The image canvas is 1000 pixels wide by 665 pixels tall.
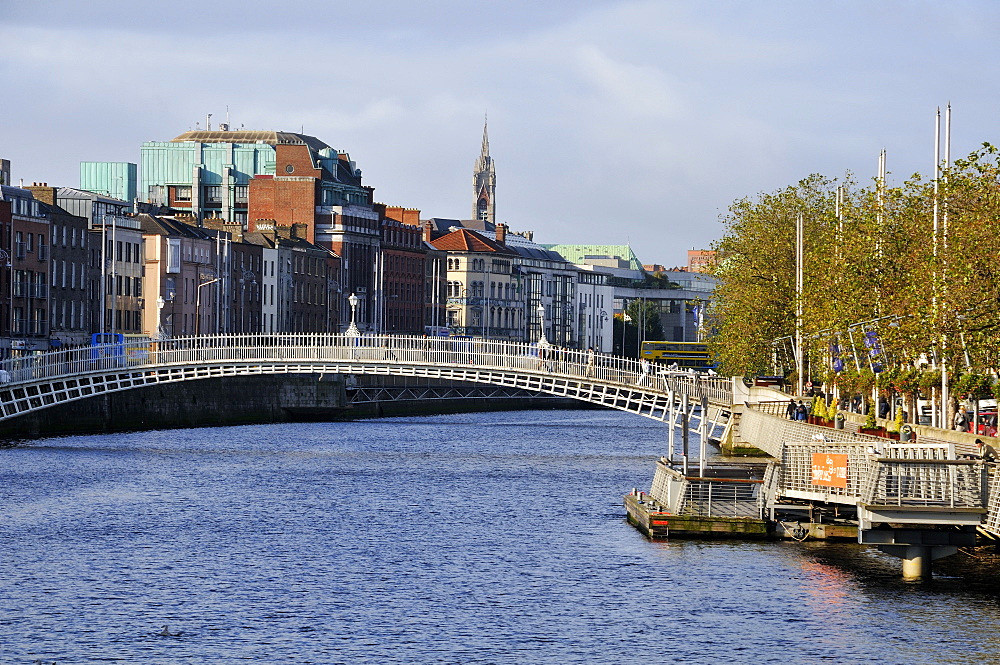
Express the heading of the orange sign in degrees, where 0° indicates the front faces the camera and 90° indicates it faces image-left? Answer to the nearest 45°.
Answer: approximately 0°
